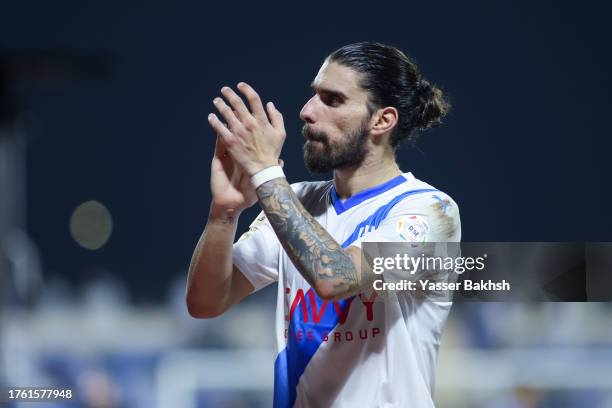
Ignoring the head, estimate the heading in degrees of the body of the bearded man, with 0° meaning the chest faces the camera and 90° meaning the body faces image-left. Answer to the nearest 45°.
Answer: approximately 45°

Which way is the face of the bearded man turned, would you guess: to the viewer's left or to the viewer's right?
to the viewer's left
